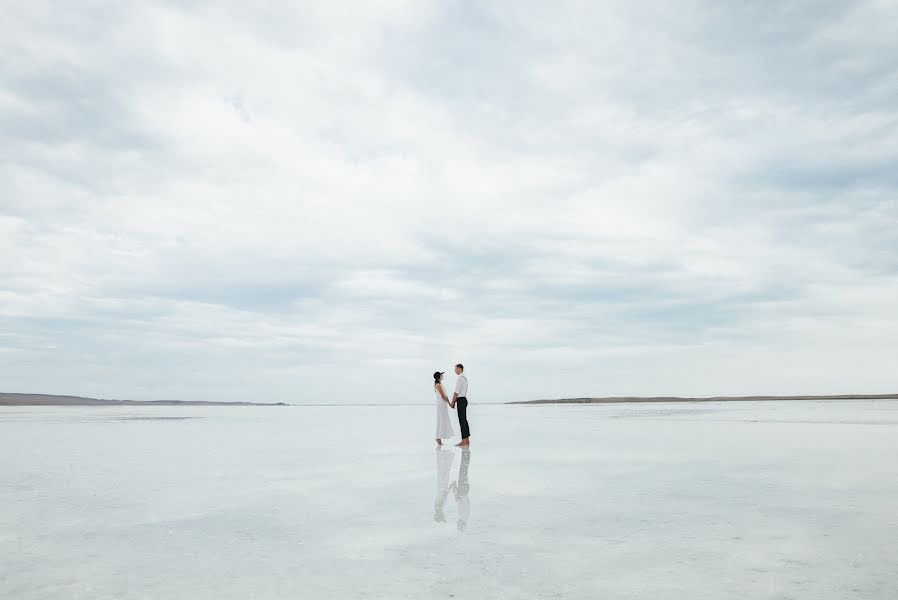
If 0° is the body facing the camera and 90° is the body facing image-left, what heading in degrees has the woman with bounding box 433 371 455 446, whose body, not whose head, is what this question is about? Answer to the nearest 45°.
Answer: approximately 270°
